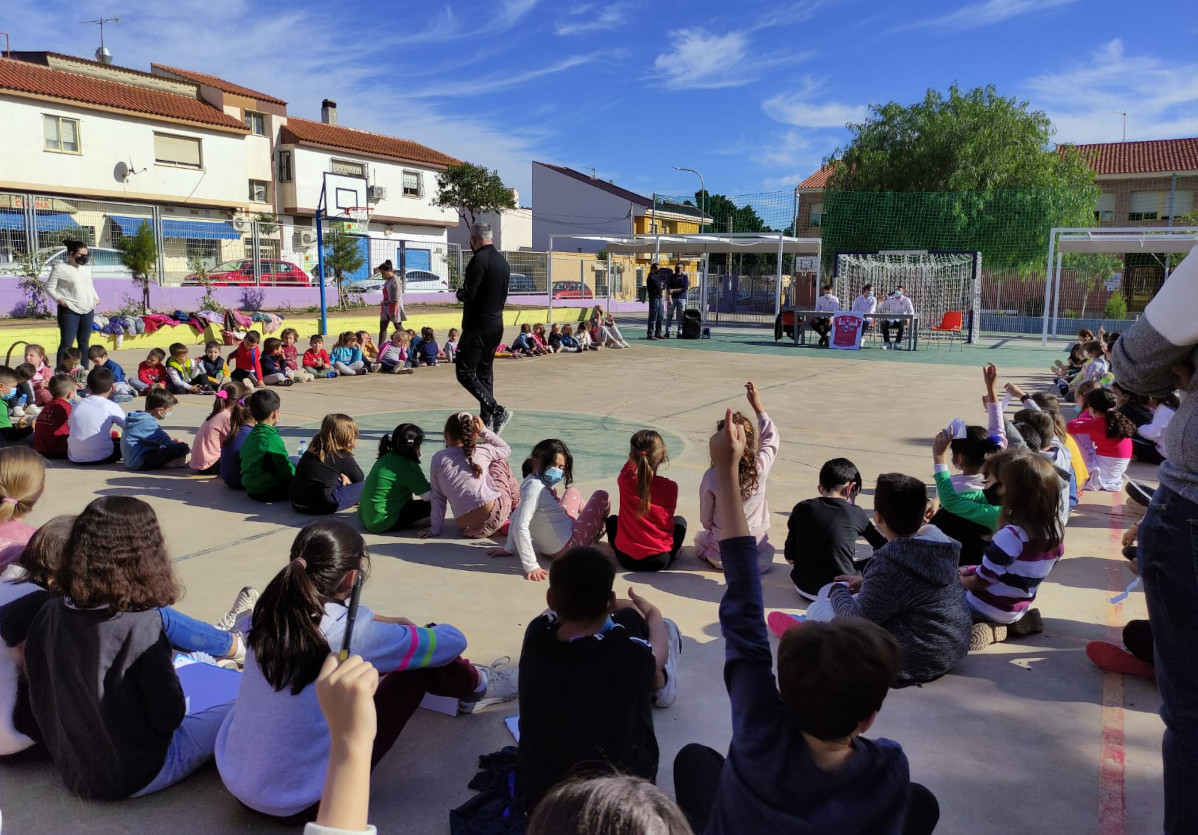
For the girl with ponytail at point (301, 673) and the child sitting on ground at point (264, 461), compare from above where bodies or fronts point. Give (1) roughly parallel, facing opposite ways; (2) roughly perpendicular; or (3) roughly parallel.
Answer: roughly parallel

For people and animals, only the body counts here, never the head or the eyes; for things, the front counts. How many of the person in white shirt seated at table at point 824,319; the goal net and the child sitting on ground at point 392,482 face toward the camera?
2

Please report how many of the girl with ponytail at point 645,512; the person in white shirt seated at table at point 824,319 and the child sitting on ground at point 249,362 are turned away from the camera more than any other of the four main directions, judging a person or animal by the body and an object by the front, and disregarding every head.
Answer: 1

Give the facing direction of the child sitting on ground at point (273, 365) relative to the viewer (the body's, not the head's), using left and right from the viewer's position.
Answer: facing the viewer and to the right of the viewer

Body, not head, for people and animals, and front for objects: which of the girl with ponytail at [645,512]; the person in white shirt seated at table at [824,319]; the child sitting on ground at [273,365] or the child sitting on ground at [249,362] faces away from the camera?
the girl with ponytail

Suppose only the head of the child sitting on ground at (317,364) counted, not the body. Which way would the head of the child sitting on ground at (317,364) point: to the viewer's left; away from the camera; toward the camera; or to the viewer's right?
toward the camera

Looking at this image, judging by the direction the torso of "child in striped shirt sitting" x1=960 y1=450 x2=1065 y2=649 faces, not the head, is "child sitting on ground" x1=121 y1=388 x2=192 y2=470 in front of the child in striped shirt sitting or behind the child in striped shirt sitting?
in front

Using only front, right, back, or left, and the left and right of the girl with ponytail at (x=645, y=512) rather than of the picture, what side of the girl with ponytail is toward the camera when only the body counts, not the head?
back

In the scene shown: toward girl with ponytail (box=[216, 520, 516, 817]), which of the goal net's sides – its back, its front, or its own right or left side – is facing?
front

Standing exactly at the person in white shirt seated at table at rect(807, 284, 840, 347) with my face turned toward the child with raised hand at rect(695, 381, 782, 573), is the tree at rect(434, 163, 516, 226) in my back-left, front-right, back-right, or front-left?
back-right

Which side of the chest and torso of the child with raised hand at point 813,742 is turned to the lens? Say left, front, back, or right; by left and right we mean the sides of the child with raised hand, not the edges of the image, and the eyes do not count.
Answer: back

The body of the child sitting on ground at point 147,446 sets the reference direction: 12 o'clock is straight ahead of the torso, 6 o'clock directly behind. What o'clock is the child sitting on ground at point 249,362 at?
the child sitting on ground at point 249,362 is roughly at 11 o'clock from the child sitting on ground at point 147,446.

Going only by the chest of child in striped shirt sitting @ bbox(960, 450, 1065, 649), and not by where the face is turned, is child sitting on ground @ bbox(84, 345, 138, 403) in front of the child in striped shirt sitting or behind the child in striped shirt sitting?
in front

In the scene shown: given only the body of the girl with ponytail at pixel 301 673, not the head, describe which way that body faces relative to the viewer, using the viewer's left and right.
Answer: facing away from the viewer and to the right of the viewer

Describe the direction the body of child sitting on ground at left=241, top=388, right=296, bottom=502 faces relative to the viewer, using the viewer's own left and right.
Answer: facing away from the viewer and to the right of the viewer

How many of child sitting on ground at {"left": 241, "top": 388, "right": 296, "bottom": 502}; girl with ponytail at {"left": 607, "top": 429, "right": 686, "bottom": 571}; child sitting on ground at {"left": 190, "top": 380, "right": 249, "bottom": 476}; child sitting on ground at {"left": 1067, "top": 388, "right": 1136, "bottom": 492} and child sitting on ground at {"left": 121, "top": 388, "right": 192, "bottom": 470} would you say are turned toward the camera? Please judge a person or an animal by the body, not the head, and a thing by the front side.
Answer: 0

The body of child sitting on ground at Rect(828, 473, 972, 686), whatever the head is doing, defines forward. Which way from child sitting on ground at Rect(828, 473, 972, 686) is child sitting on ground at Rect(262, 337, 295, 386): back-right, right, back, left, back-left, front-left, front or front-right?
front

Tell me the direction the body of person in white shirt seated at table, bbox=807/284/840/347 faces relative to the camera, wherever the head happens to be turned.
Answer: toward the camera

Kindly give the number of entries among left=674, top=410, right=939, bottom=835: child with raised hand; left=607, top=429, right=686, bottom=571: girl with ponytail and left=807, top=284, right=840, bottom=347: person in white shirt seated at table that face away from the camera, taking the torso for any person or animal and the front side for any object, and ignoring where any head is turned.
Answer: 2
